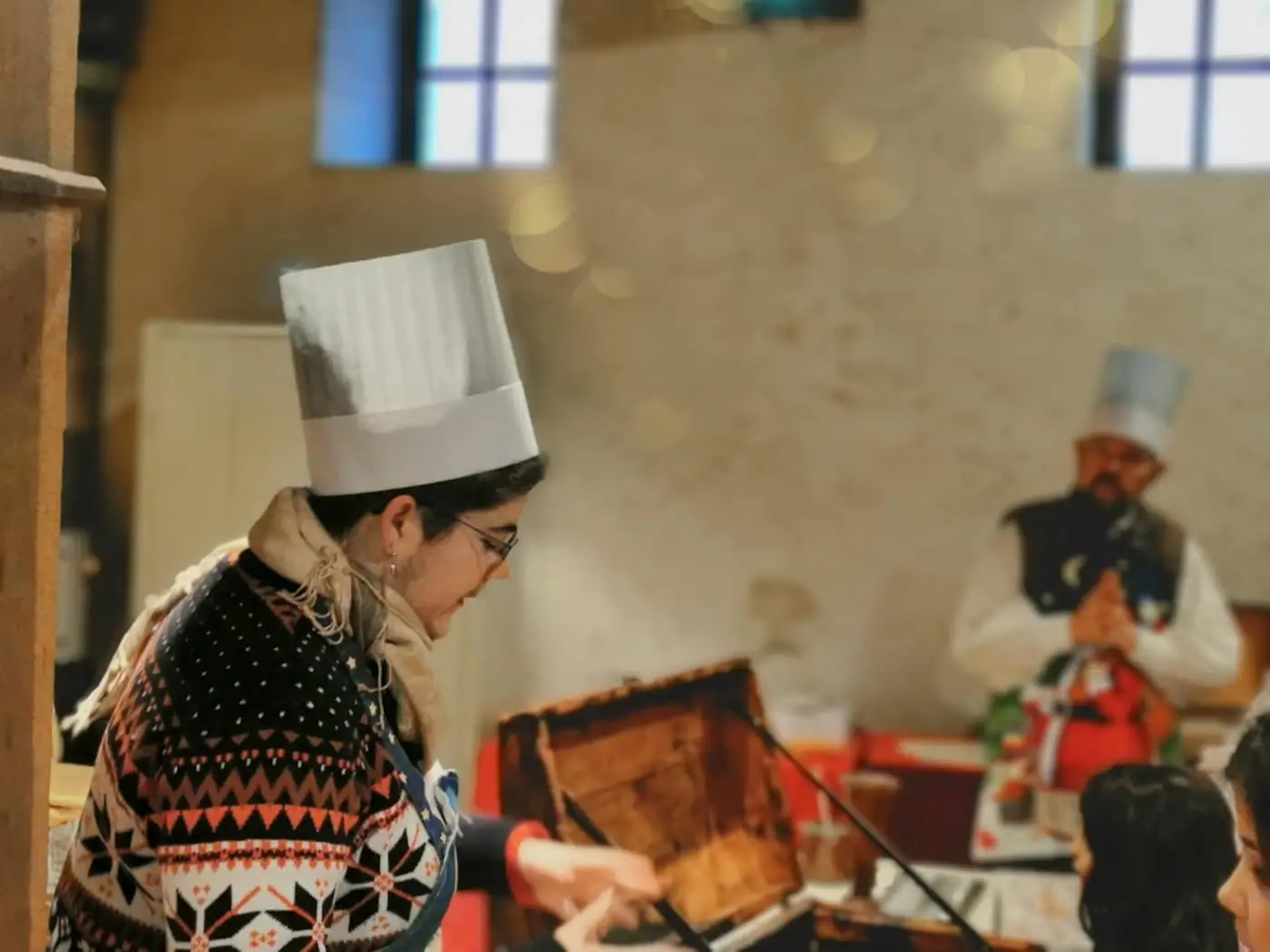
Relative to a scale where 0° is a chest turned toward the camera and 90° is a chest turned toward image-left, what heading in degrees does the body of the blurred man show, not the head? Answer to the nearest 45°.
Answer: approximately 0°

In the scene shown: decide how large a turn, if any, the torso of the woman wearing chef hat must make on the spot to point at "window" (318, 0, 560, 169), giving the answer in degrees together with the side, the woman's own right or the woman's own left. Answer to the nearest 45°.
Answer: approximately 90° to the woman's own left

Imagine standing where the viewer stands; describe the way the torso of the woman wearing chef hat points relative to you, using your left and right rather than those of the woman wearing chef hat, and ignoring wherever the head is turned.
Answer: facing to the right of the viewer

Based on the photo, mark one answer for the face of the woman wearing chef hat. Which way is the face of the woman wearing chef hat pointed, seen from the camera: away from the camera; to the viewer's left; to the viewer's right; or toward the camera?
to the viewer's right

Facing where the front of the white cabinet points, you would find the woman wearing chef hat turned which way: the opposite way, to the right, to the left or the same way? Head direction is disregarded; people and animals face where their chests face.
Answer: to the left

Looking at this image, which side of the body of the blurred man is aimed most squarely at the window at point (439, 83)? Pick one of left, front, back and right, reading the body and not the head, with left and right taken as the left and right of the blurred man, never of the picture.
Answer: right

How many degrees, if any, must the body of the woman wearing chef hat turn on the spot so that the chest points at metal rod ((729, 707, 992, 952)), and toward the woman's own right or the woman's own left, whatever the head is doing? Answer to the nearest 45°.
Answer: approximately 45° to the woman's own left

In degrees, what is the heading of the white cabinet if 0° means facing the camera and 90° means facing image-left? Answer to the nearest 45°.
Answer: approximately 0°

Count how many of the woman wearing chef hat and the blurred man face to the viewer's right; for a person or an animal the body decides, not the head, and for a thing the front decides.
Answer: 1

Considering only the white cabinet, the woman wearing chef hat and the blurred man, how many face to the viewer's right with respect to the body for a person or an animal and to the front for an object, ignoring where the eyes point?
1

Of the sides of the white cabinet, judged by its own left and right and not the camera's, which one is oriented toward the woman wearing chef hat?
front
